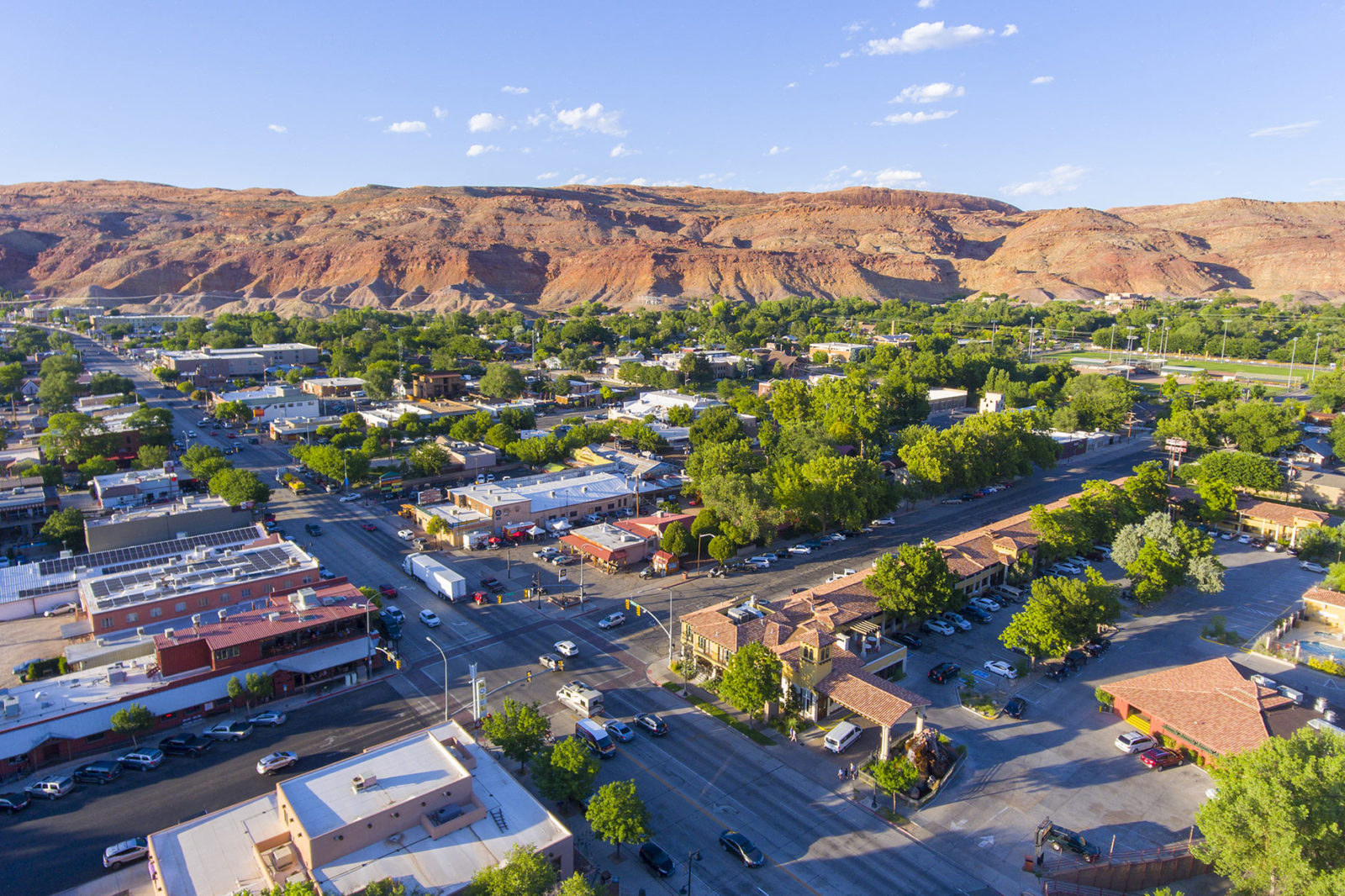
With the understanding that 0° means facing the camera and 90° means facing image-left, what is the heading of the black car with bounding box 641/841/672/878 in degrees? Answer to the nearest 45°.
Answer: approximately 315°

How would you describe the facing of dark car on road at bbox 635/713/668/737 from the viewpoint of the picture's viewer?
facing away from the viewer and to the left of the viewer

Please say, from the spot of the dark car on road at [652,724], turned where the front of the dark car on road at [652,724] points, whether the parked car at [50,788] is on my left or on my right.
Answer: on my left

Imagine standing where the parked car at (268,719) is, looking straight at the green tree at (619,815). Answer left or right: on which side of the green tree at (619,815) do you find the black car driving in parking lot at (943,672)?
left
